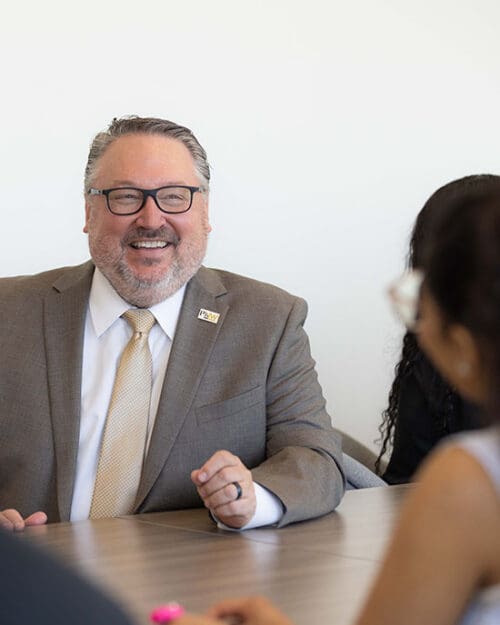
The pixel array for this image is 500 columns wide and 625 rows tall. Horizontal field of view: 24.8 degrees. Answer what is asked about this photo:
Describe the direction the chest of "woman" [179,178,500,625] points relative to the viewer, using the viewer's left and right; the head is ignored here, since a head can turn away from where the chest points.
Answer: facing away from the viewer and to the left of the viewer

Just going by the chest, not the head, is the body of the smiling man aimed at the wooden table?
yes

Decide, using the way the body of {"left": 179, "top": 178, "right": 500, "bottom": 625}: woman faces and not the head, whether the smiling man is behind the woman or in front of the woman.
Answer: in front

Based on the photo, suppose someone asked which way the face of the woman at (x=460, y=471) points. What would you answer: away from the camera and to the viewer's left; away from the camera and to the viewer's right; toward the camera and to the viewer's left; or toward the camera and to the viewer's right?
away from the camera and to the viewer's left

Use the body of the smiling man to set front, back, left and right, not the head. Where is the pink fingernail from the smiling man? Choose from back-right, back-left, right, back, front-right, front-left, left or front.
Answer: front

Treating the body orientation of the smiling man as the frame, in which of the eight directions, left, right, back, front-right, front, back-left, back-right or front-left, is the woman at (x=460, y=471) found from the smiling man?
front

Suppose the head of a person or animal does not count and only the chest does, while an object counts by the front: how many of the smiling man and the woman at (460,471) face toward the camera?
1

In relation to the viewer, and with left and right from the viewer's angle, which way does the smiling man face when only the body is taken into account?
facing the viewer
